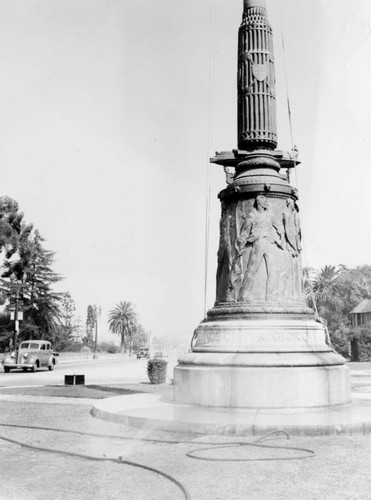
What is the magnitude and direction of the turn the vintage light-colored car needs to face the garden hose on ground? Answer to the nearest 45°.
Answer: approximately 45° to its left

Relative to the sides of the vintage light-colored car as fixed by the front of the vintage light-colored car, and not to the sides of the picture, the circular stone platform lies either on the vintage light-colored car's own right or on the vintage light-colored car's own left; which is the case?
on the vintage light-colored car's own left

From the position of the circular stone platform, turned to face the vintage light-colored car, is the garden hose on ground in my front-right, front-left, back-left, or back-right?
back-left

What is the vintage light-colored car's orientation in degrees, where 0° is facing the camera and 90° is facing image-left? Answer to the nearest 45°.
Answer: approximately 45°

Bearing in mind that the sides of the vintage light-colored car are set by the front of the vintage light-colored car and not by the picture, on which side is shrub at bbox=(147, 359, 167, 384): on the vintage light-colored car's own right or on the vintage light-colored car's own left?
on the vintage light-colored car's own left
